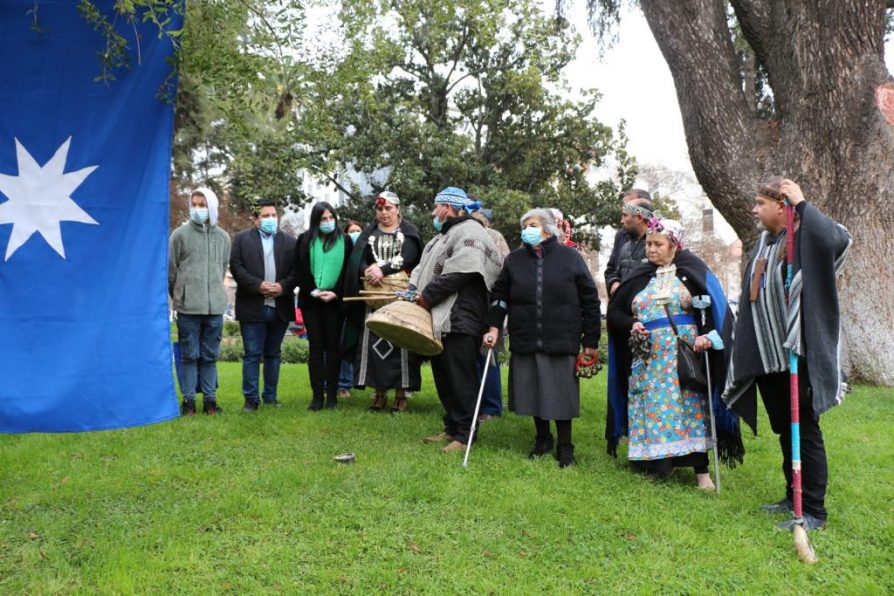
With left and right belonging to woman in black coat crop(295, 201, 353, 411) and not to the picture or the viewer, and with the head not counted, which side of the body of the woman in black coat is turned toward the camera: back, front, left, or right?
front

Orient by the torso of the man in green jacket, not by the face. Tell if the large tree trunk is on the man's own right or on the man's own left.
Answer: on the man's own left

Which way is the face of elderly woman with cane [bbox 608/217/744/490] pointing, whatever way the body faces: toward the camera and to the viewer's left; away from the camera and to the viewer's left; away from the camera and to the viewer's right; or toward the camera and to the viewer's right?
toward the camera and to the viewer's left

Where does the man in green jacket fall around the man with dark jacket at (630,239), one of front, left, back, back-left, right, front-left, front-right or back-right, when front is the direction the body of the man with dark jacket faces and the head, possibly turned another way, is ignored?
front-right

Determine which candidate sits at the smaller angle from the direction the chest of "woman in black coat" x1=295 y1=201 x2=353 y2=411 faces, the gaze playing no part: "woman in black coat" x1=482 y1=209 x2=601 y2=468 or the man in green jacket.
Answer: the woman in black coat

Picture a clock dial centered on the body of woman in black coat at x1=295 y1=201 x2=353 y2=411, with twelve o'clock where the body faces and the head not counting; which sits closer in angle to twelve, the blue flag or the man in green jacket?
the blue flag

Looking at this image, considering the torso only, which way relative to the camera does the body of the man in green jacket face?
toward the camera

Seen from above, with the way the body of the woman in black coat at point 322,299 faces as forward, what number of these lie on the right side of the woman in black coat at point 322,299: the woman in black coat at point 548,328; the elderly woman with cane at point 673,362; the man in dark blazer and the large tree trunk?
1

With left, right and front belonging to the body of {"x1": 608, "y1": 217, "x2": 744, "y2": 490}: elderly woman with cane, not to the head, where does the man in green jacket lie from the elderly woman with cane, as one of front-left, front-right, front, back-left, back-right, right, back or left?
front-right

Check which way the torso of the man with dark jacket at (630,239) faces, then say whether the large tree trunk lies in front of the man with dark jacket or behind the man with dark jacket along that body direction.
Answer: behind

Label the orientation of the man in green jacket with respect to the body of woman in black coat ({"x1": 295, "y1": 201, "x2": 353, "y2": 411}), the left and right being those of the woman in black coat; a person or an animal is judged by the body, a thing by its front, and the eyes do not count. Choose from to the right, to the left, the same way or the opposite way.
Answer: the same way

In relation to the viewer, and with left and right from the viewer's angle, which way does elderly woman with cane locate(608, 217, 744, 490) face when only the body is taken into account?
facing the viewer and to the left of the viewer
